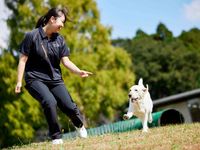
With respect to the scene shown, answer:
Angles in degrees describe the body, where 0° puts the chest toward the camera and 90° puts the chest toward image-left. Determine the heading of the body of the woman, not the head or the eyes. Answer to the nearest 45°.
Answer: approximately 315°

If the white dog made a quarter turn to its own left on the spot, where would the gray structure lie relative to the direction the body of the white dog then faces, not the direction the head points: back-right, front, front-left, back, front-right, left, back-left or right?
back-left

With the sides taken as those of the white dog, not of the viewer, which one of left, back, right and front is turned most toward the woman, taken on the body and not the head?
front

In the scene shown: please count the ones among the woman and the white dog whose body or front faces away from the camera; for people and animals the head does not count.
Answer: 0

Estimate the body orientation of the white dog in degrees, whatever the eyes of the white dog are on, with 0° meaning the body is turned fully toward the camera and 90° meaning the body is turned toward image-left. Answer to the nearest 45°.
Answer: approximately 45°

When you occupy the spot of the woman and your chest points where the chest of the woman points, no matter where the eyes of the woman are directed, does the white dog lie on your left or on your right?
on your left
